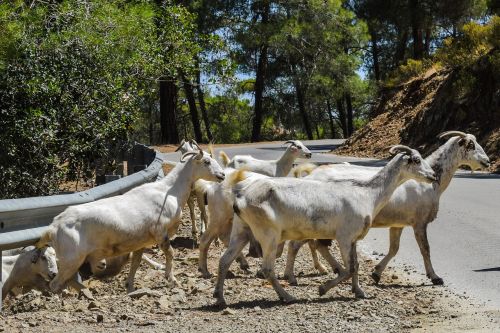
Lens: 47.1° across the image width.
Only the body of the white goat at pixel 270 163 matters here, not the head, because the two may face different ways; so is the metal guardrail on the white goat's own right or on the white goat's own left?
on the white goat's own right

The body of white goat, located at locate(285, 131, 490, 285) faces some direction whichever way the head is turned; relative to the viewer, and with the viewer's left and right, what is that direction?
facing to the right of the viewer

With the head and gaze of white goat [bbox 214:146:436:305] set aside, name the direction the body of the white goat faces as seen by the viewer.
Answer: to the viewer's right

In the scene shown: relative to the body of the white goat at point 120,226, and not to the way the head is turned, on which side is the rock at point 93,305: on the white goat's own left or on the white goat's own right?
on the white goat's own right

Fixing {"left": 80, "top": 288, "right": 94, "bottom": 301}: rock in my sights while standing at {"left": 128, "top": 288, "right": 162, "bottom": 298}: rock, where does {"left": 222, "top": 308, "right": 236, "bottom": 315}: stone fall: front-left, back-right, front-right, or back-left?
back-left

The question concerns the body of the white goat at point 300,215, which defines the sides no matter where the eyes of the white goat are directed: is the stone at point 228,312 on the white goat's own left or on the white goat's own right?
on the white goat's own right

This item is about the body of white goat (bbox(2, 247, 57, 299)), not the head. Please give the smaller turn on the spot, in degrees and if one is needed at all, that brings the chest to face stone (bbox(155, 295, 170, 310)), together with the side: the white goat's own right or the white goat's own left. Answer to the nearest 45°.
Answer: approximately 45° to the white goat's own right

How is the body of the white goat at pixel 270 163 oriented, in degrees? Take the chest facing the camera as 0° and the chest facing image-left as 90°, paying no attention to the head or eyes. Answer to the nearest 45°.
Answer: approximately 270°

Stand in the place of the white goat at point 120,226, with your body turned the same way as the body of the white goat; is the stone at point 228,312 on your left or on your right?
on your right
